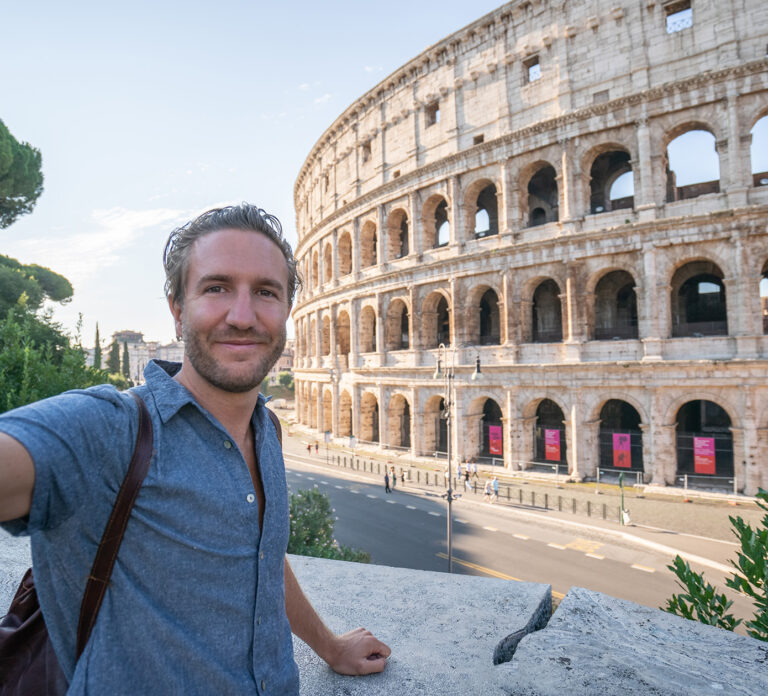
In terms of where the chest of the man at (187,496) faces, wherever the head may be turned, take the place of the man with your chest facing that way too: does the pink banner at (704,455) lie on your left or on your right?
on your left

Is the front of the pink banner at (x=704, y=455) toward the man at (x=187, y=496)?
yes

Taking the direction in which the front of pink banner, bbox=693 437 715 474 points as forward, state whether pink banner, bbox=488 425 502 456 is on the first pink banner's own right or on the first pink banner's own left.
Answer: on the first pink banner's own right

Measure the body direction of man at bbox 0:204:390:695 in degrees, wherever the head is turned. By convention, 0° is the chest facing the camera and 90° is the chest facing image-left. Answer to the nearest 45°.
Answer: approximately 315°

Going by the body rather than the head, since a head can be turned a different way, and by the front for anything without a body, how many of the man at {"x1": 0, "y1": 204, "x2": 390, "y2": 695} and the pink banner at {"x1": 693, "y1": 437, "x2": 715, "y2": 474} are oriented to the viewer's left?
0

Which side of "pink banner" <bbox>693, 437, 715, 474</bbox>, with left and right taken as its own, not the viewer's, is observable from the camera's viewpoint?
front

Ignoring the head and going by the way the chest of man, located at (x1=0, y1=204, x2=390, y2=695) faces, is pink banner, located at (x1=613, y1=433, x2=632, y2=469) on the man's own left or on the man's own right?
on the man's own left

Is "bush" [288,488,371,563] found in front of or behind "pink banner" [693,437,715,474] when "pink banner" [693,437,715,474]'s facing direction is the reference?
in front

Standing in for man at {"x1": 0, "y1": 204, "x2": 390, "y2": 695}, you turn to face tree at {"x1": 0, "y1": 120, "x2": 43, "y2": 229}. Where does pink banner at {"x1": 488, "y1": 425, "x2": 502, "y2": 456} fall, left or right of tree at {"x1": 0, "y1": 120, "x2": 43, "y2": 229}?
right

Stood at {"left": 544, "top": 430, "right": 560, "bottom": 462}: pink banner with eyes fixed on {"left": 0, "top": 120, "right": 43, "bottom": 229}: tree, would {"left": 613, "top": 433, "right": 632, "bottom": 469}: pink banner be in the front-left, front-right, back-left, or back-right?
back-left

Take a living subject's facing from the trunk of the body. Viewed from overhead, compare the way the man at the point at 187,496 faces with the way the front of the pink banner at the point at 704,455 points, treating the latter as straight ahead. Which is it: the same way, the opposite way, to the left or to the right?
to the left

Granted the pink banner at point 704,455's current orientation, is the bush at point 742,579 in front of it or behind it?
in front
